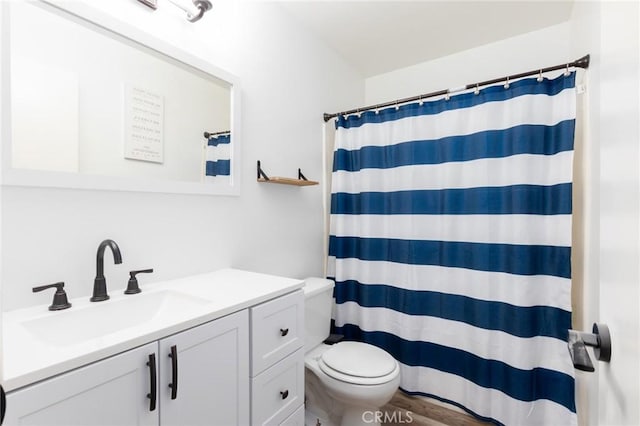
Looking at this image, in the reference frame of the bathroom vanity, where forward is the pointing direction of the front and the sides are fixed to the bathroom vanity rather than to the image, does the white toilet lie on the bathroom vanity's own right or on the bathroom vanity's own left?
on the bathroom vanity's own left

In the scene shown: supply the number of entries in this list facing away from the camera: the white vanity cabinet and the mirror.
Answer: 0

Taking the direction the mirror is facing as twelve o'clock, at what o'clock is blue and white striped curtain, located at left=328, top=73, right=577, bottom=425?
The blue and white striped curtain is roughly at 11 o'clock from the mirror.

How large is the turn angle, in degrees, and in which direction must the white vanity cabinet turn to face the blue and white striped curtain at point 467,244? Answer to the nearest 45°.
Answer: approximately 45° to its left

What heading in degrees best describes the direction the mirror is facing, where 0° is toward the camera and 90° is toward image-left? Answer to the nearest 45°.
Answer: approximately 315°

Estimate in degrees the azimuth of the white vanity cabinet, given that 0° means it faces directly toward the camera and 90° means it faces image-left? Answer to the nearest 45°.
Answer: approximately 315°
